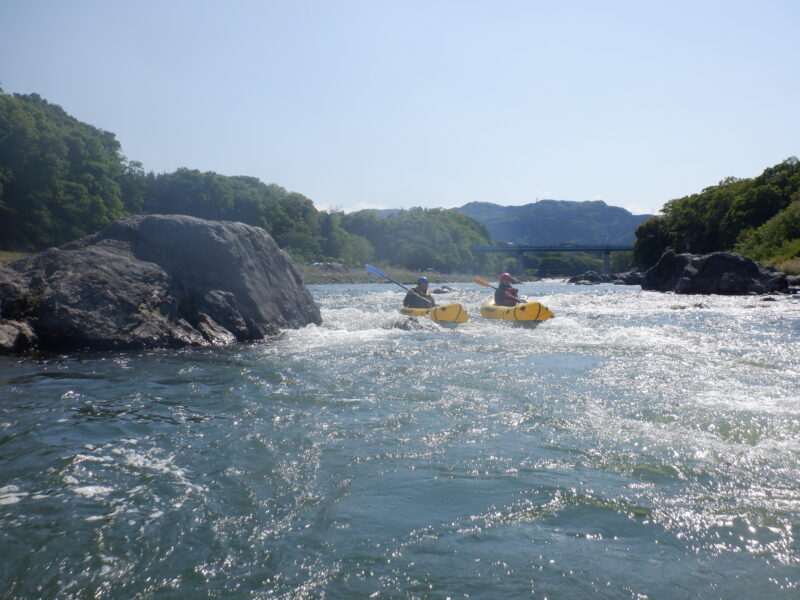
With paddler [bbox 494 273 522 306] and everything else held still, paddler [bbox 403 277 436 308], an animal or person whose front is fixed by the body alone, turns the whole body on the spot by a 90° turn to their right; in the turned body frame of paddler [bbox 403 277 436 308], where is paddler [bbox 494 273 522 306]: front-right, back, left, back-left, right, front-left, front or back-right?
back-left

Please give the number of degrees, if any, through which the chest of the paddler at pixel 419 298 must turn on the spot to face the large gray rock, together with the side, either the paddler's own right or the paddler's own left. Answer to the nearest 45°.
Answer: approximately 90° to the paddler's own right

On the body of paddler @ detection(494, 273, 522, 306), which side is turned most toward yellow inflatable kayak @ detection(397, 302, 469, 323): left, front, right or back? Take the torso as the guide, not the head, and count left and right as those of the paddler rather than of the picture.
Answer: right

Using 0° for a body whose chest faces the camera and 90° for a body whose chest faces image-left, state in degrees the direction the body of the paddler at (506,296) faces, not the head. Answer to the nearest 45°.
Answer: approximately 315°

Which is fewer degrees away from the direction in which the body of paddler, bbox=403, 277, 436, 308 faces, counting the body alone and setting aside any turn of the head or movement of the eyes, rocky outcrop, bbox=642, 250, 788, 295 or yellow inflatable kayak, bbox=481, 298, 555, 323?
the yellow inflatable kayak

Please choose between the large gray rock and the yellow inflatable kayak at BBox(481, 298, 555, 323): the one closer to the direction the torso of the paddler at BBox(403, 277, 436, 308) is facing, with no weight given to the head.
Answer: the yellow inflatable kayak

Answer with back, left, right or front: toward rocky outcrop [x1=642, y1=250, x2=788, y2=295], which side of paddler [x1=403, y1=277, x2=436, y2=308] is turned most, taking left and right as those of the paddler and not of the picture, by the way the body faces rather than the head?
left

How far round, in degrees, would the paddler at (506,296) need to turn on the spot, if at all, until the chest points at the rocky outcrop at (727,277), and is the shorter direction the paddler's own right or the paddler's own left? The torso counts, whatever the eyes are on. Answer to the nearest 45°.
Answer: approximately 90° to the paddler's own left
